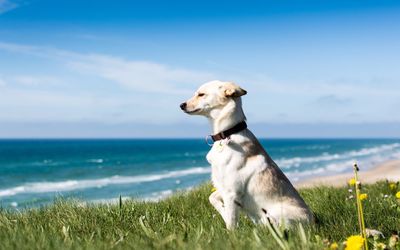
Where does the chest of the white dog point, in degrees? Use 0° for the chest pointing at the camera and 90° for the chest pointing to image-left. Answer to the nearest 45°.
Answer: approximately 90°
